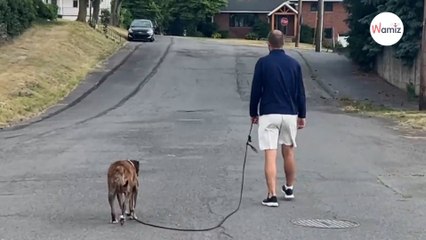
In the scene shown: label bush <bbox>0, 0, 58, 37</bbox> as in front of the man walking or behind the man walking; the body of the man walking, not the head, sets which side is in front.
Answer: in front

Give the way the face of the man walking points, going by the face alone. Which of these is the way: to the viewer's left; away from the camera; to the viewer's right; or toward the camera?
away from the camera

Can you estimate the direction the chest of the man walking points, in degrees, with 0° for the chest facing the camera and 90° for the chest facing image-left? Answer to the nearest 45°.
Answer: approximately 180°
